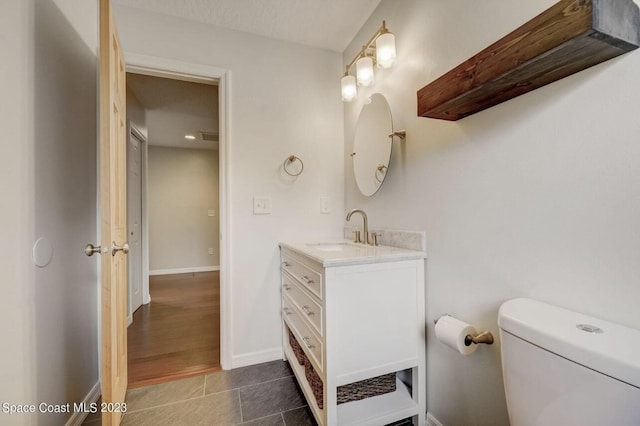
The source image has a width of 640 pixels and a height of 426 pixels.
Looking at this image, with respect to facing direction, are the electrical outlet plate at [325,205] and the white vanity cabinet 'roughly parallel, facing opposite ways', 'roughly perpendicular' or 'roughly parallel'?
roughly perpendicular

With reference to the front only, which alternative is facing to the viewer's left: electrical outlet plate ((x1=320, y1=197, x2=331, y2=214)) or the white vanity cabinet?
the white vanity cabinet

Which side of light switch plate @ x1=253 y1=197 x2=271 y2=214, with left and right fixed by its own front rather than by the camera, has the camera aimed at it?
front

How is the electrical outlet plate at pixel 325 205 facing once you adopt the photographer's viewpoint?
facing the viewer

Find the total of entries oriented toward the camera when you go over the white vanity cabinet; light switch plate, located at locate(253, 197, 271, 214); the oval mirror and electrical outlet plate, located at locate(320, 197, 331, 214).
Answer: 2

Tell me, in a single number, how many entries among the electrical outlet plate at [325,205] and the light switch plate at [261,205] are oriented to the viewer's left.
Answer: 0

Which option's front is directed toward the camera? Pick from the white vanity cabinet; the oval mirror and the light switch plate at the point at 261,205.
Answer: the light switch plate

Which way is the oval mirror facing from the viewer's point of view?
to the viewer's left

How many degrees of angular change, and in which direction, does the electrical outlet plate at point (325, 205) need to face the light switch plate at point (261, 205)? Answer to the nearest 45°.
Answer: approximately 90° to its right

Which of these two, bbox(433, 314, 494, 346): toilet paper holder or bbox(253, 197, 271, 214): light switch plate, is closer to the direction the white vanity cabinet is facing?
the light switch plate

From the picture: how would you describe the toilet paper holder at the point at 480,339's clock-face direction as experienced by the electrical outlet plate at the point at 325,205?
The toilet paper holder is roughly at 11 o'clock from the electrical outlet plate.

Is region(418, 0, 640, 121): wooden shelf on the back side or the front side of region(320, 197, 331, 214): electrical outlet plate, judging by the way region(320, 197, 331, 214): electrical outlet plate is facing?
on the front side

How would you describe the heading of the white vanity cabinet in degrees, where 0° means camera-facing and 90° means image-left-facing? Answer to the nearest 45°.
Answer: approximately 90°
